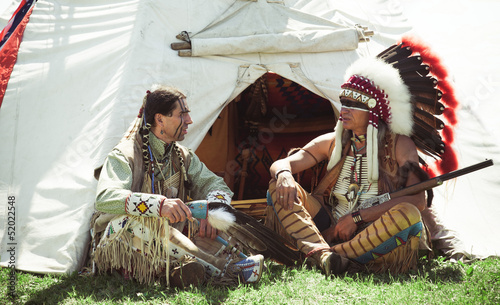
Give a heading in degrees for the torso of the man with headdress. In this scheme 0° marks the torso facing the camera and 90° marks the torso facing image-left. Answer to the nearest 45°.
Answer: approximately 45°

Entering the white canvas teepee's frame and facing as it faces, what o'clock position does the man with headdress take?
The man with headdress is roughly at 10 o'clock from the white canvas teepee.

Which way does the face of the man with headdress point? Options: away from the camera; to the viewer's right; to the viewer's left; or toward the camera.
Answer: to the viewer's left

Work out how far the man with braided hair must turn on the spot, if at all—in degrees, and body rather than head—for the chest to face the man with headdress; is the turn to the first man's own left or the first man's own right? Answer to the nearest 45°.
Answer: approximately 45° to the first man's own left

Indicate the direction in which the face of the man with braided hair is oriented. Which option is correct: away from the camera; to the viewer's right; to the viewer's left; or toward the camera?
to the viewer's right

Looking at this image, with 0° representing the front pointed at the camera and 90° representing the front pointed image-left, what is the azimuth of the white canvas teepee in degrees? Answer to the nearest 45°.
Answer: approximately 0°

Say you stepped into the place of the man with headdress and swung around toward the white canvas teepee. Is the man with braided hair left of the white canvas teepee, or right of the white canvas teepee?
left

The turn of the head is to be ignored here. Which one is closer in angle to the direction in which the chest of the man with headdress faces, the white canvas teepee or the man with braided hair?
the man with braided hair
